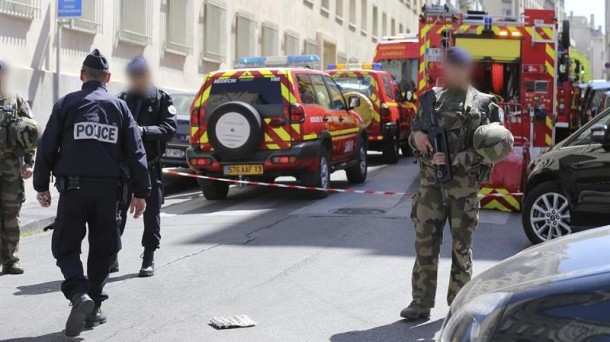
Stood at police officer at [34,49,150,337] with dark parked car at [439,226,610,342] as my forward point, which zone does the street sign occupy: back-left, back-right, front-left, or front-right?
back-left

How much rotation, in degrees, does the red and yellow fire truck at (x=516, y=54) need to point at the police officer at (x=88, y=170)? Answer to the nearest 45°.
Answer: approximately 180°

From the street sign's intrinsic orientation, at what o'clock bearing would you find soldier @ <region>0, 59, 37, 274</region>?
The soldier is roughly at 12 o'clock from the street sign.

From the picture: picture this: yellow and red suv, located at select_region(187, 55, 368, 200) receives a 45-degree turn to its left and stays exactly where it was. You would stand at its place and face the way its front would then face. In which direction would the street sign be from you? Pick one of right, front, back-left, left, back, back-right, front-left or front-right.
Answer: front-left

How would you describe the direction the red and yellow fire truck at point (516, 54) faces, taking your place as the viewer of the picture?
facing away from the viewer

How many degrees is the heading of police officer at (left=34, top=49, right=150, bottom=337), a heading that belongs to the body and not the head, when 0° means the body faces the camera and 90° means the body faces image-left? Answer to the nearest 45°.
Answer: approximately 180°

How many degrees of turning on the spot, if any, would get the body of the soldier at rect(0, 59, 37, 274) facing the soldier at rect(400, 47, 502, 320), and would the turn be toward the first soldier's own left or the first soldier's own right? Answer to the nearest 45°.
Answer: approximately 45° to the first soldier's own left

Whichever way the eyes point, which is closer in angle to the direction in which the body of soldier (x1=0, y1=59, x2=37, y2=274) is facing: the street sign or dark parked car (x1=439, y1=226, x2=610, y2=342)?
the dark parked car

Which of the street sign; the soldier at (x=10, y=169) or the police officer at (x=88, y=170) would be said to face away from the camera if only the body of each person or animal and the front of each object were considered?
the police officer

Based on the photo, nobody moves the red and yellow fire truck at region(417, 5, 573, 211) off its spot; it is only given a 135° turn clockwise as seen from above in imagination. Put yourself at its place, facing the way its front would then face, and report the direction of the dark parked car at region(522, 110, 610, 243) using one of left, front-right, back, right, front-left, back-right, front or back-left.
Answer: front-right
